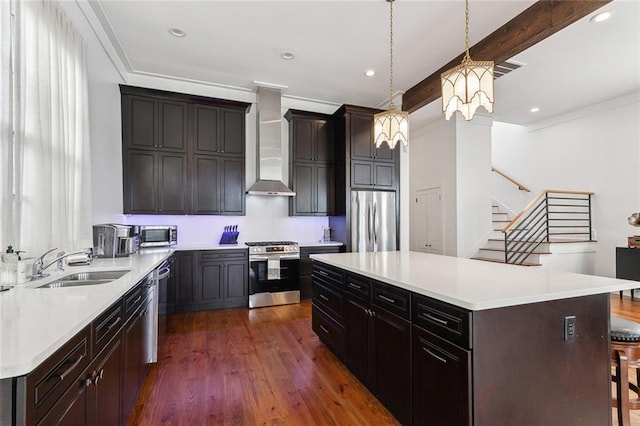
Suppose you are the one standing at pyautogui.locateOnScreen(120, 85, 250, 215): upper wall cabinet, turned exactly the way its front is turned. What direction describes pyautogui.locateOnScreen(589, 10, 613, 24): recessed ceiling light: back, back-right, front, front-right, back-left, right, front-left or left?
front-left

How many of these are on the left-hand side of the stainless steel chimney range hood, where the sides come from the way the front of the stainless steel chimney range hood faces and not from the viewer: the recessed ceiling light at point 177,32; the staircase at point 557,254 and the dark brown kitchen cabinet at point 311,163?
2

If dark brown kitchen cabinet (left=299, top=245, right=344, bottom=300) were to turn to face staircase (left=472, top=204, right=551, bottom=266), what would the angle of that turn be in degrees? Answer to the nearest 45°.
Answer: approximately 90° to its left

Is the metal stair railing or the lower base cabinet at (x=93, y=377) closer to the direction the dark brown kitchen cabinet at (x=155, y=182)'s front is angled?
the lower base cabinet

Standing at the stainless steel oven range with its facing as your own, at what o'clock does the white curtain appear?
The white curtain is roughly at 1 o'clock from the stainless steel oven range.

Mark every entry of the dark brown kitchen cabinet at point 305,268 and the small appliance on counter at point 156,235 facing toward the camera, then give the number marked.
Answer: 2

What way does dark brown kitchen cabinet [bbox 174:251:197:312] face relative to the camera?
toward the camera

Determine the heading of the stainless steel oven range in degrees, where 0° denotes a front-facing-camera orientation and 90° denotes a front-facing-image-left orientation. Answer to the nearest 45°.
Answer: approximately 0°

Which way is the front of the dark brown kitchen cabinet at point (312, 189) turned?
toward the camera

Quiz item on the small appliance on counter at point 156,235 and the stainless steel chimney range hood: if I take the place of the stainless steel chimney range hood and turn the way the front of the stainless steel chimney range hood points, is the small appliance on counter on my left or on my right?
on my right

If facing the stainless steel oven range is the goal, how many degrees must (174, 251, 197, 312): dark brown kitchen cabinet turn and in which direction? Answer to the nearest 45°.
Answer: approximately 90° to its left

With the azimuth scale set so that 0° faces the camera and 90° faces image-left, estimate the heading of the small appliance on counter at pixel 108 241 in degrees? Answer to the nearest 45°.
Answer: approximately 315°

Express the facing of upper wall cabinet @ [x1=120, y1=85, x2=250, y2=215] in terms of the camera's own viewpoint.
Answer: facing the viewer

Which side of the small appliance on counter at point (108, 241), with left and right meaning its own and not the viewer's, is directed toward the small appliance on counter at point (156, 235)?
left

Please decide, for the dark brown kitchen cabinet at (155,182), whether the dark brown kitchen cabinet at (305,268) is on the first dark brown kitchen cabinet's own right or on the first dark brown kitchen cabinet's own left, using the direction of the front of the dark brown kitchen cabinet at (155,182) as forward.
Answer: on the first dark brown kitchen cabinet's own left
